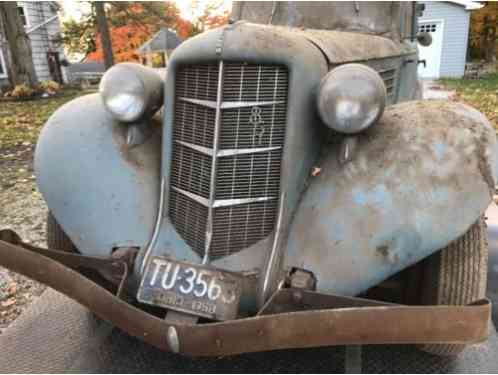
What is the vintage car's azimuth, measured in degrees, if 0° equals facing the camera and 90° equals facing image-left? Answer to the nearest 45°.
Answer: approximately 45°

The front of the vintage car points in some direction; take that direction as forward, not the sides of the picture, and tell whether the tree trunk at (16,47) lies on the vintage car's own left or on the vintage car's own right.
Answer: on the vintage car's own right

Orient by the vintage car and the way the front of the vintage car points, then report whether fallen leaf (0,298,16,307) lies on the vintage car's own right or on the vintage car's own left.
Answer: on the vintage car's own right

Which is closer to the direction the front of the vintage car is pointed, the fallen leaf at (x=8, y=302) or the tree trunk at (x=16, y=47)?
the fallen leaf

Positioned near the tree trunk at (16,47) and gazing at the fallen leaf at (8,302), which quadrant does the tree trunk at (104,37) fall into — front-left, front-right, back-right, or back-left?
back-left

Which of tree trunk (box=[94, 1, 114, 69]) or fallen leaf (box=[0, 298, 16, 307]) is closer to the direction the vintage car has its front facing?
the fallen leaf

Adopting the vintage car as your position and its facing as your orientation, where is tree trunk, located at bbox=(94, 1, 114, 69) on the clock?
The tree trunk is roughly at 4 o'clock from the vintage car.
